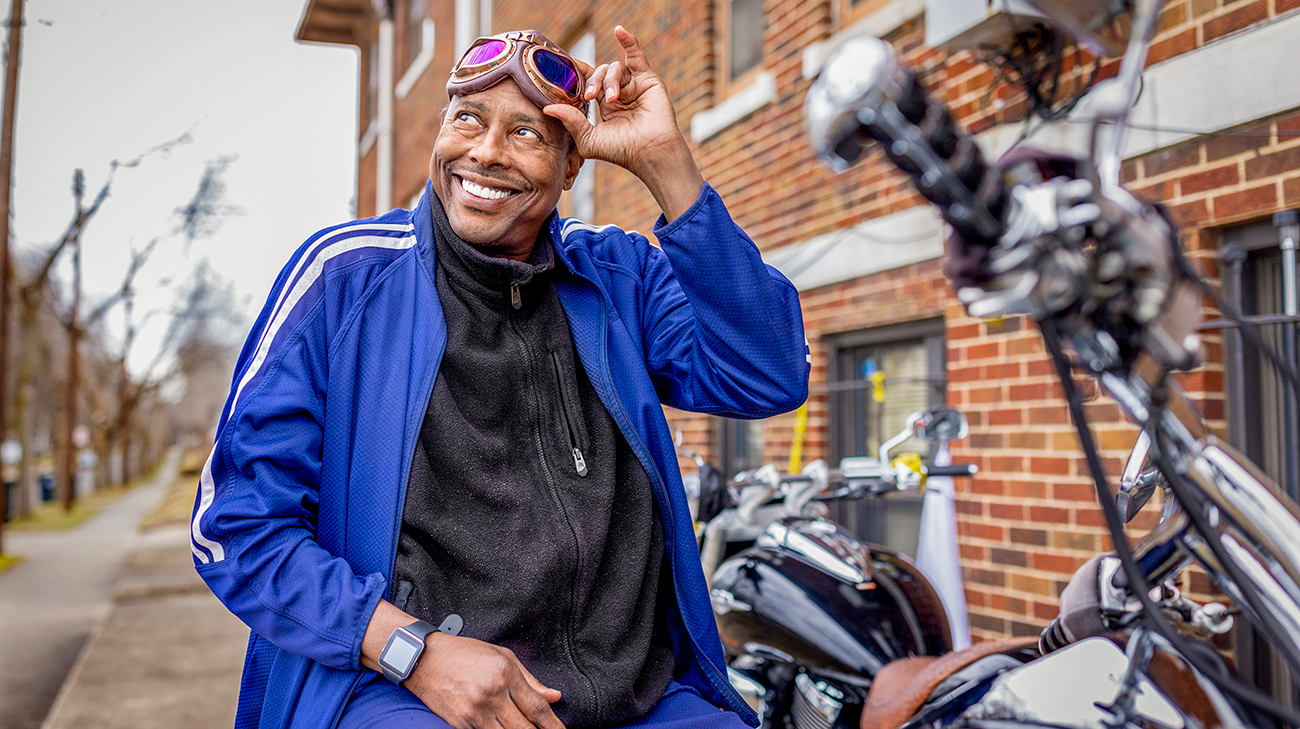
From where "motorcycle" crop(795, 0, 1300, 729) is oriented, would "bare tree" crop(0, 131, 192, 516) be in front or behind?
behind

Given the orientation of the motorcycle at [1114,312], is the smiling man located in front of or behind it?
behind

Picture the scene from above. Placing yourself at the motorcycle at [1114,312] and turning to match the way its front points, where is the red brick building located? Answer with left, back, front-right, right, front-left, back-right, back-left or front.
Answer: back-left

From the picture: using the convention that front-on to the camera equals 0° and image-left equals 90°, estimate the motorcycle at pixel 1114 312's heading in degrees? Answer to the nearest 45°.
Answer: approximately 315°

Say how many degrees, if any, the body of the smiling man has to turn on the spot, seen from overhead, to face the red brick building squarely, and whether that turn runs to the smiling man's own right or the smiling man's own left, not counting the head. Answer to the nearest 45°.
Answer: approximately 135° to the smiling man's own left

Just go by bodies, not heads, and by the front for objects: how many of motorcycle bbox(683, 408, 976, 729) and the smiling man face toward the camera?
1

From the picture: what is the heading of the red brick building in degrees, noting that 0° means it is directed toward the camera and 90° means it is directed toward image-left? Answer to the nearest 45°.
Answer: approximately 45°
